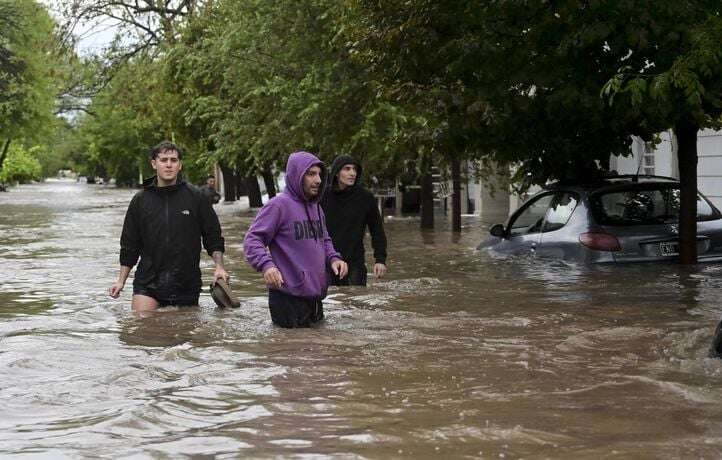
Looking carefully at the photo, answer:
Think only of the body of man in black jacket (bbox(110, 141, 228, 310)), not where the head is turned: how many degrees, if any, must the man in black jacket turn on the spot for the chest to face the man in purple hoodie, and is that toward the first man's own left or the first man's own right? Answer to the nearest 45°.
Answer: approximately 45° to the first man's own left

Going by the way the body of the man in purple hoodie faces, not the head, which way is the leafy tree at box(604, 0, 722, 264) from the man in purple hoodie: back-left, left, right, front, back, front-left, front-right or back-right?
left

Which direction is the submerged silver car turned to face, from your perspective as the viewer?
facing away from the viewer and to the left of the viewer

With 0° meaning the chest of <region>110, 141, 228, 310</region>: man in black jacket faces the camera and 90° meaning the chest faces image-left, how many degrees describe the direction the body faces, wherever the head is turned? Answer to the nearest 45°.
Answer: approximately 0°

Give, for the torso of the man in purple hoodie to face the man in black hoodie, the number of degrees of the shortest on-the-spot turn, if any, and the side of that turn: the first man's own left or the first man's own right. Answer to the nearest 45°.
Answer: approximately 135° to the first man's own left

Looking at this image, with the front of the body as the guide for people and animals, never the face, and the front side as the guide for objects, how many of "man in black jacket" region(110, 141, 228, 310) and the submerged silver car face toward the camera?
1

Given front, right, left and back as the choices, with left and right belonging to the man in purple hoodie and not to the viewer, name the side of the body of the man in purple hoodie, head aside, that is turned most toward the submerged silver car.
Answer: left

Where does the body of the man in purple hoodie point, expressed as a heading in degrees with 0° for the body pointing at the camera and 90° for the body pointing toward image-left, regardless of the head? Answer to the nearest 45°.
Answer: approximately 315°
